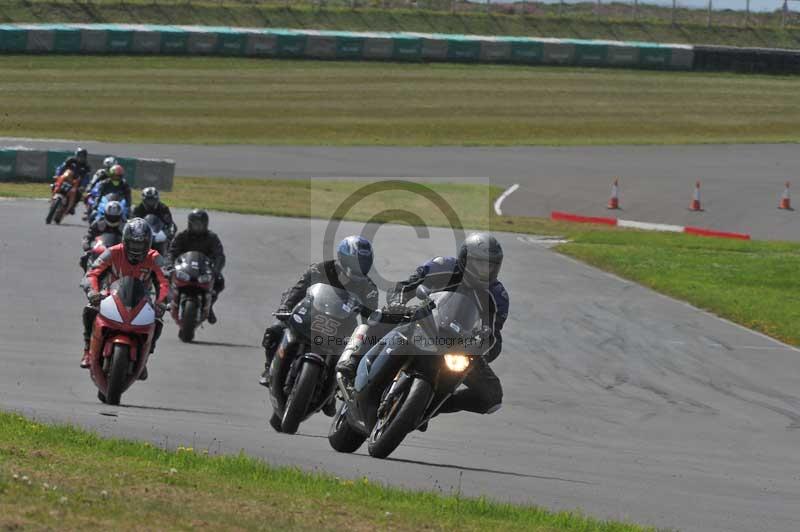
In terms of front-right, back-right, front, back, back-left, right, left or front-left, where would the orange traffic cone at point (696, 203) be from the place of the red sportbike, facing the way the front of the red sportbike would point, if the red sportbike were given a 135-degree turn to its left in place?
front

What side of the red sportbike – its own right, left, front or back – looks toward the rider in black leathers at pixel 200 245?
back

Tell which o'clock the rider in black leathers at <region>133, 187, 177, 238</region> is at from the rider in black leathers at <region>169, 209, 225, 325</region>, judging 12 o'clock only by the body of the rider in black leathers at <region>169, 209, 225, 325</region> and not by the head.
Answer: the rider in black leathers at <region>133, 187, 177, 238</region> is roughly at 5 o'clock from the rider in black leathers at <region>169, 209, 225, 325</region>.

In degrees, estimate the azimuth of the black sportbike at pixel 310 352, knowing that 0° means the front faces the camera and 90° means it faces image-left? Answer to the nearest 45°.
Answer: approximately 0°

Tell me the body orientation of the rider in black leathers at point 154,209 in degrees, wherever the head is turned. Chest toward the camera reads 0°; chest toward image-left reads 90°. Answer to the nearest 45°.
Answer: approximately 0°

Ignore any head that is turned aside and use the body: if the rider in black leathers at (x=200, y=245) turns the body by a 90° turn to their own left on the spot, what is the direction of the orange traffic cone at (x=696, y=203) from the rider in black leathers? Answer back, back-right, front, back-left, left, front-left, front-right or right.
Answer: front-left

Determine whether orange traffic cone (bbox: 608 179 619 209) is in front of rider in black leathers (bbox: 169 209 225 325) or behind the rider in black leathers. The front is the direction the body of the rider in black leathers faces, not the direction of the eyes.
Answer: behind

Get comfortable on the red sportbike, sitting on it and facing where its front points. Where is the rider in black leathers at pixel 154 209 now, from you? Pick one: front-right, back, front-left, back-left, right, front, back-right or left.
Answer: back

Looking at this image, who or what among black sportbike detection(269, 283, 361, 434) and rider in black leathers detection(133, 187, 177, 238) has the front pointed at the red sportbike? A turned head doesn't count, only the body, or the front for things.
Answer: the rider in black leathers
